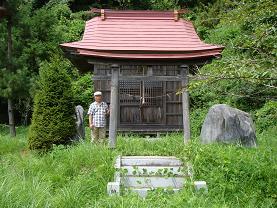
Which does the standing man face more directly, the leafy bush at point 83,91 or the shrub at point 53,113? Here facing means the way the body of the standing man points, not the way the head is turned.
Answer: the shrub

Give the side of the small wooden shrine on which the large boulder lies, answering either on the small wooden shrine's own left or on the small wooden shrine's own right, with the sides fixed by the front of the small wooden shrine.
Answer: on the small wooden shrine's own left

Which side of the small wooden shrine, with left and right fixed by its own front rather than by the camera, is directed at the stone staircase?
front

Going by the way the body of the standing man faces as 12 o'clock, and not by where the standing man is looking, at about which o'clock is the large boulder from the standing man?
The large boulder is roughly at 10 o'clock from the standing man.

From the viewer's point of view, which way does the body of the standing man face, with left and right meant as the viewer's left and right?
facing the viewer

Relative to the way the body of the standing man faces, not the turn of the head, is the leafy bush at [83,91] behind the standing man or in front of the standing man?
behind

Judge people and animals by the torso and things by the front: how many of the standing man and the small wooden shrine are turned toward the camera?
2

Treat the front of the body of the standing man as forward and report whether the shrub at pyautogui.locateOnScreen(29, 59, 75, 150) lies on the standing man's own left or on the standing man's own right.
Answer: on the standing man's own right

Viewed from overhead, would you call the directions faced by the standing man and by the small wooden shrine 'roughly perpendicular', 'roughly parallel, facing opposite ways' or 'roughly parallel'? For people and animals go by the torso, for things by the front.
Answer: roughly parallel

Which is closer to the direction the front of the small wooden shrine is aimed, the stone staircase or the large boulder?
the stone staircase

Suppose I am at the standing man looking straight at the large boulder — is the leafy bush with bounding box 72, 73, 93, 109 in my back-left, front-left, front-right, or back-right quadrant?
back-left
